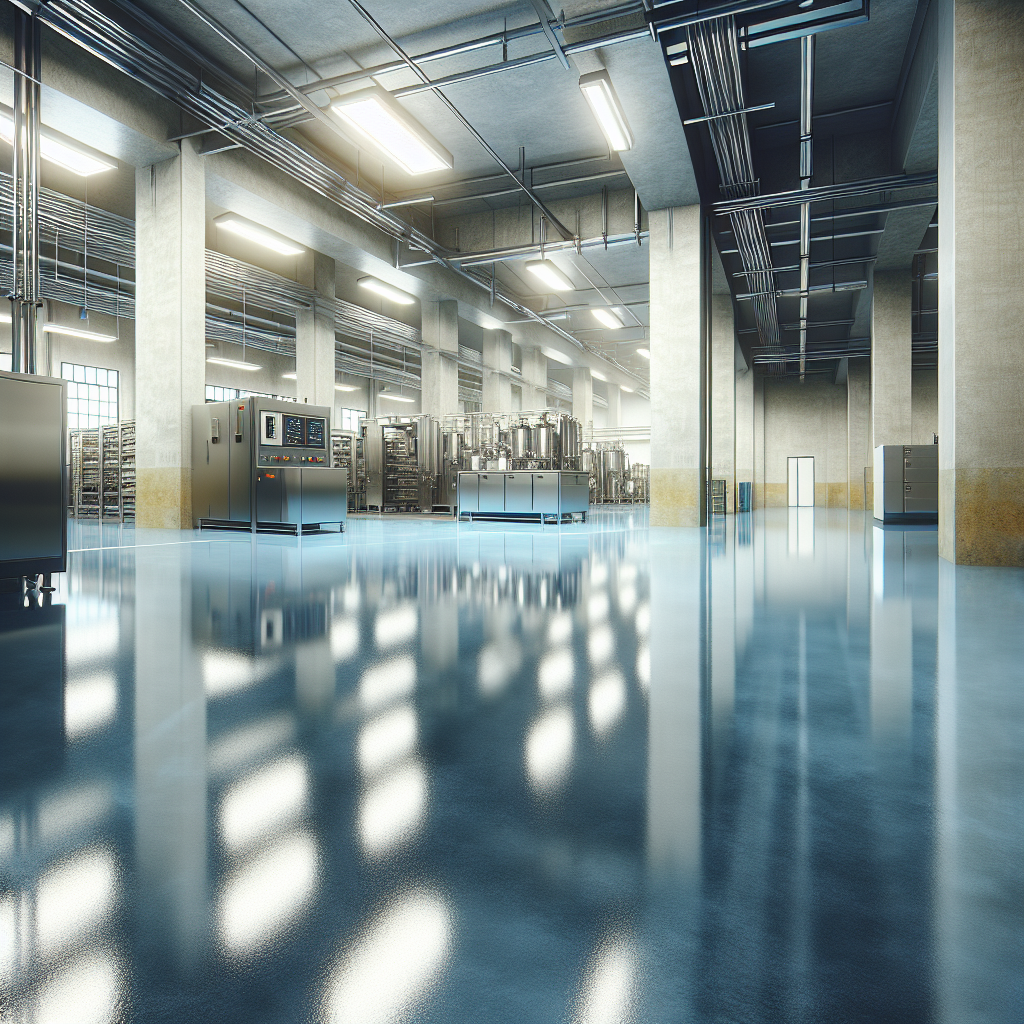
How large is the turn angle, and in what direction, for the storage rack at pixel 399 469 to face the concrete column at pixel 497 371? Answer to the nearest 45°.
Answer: approximately 135° to its left

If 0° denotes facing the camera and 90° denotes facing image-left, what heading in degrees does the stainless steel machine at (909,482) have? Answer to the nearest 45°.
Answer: approximately 0°

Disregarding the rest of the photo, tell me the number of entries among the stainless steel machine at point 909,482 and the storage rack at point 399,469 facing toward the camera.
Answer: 2

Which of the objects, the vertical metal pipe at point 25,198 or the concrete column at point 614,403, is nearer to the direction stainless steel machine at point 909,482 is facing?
the vertical metal pipe

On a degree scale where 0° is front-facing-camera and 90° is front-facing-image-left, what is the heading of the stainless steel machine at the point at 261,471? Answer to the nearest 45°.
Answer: approximately 315°

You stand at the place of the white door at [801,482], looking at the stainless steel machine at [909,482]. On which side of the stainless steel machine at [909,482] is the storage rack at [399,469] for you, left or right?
right
